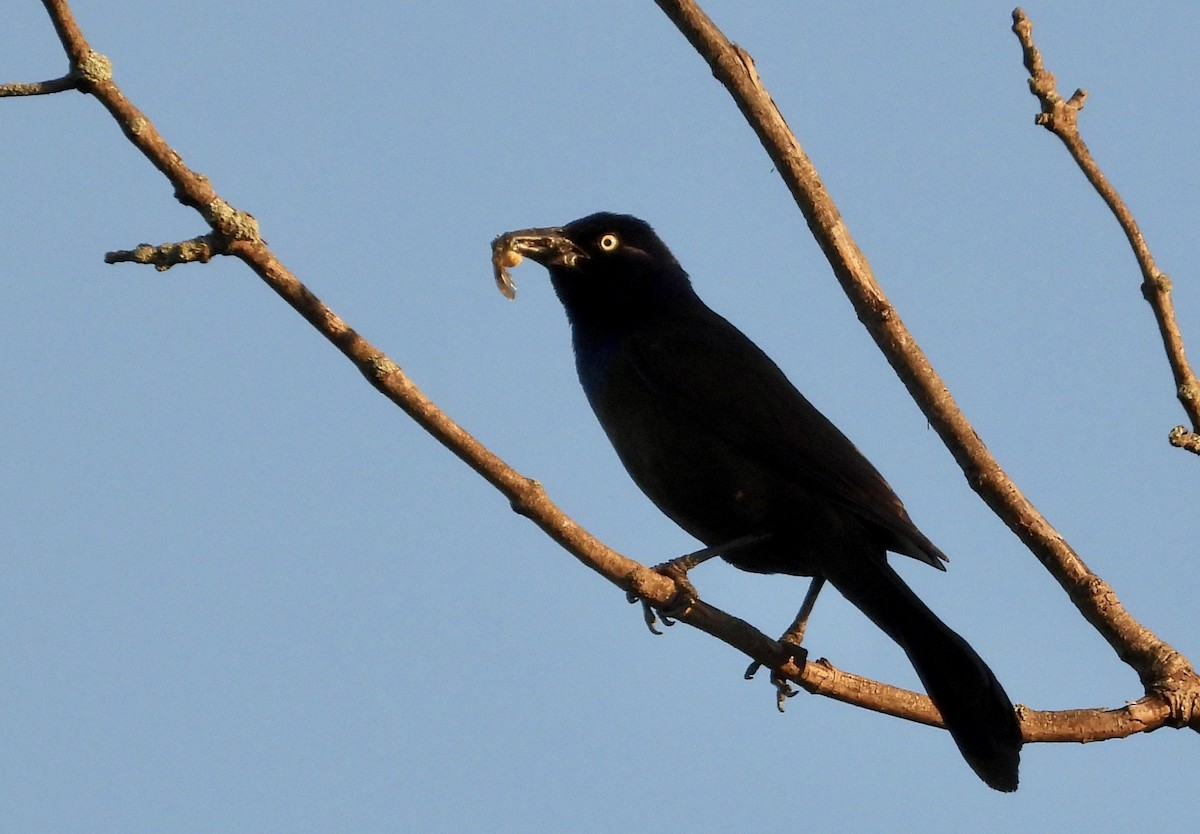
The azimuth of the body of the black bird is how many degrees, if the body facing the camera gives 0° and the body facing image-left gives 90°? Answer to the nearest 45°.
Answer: approximately 90°

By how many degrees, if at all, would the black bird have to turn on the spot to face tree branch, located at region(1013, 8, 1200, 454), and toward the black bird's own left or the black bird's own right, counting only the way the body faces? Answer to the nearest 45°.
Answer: approximately 135° to the black bird's own left
